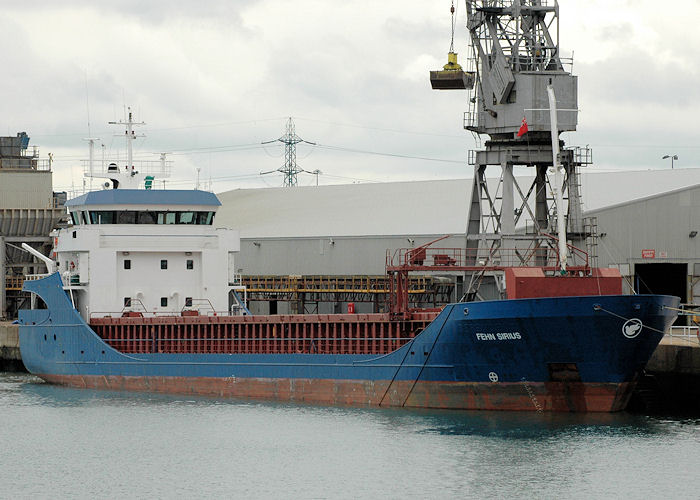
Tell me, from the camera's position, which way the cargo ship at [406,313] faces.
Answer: facing the viewer and to the right of the viewer
